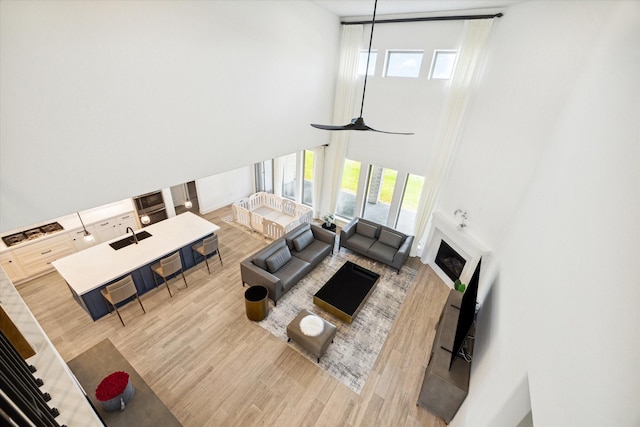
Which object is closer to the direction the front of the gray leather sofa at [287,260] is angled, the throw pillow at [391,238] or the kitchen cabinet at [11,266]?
the throw pillow

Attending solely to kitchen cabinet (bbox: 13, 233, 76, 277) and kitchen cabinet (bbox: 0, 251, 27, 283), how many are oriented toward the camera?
2

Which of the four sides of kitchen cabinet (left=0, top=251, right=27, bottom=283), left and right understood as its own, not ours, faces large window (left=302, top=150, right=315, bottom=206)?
left

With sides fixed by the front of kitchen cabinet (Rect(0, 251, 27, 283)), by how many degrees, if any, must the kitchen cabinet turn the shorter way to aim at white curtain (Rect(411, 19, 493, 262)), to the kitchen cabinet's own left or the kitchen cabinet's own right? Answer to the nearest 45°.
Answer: approximately 45° to the kitchen cabinet's own left

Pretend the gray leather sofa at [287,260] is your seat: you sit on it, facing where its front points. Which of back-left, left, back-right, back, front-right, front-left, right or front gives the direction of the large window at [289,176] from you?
back-left

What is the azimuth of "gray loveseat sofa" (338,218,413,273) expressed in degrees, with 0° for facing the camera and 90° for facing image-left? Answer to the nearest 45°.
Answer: approximately 45°

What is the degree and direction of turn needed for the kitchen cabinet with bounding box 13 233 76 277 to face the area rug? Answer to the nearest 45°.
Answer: approximately 45° to its left

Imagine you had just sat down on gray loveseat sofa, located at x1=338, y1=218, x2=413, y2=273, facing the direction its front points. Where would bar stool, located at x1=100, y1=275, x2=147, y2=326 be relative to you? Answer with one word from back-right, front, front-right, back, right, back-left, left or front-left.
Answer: front

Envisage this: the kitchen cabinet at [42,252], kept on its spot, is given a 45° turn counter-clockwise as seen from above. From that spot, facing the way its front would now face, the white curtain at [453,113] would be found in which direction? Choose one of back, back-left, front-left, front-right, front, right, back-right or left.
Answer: front

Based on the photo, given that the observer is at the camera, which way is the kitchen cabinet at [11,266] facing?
facing the viewer

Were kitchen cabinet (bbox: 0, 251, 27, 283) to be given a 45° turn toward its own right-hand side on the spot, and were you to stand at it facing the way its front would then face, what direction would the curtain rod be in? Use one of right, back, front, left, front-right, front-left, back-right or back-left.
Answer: left

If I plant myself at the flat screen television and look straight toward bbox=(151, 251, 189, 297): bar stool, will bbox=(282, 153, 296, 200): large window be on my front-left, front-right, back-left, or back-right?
front-right

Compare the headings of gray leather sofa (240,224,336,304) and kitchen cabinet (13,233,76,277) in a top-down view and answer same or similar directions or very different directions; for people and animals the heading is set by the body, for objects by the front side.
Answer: same or similar directions

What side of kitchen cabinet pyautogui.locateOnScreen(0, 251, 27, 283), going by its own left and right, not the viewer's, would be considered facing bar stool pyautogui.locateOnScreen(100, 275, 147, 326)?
front
